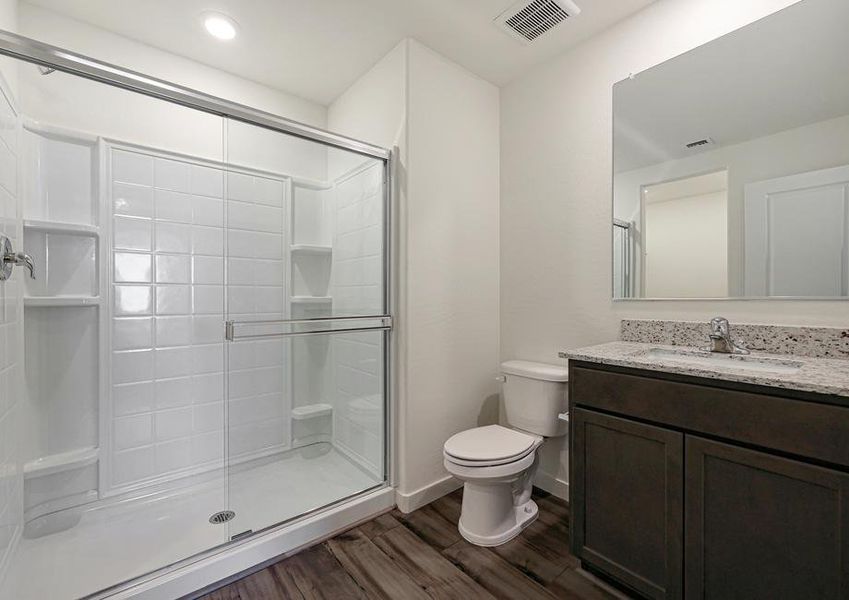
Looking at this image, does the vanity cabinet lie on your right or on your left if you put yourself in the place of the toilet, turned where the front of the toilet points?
on your left

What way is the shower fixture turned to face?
to the viewer's right

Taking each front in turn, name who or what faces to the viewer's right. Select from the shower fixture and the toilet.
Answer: the shower fixture

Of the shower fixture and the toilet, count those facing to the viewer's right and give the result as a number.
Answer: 1

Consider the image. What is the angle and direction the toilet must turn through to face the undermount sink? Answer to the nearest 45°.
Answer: approximately 135° to its left

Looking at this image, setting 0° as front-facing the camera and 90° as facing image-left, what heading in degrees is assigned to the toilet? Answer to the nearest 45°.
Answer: approximately 45°
